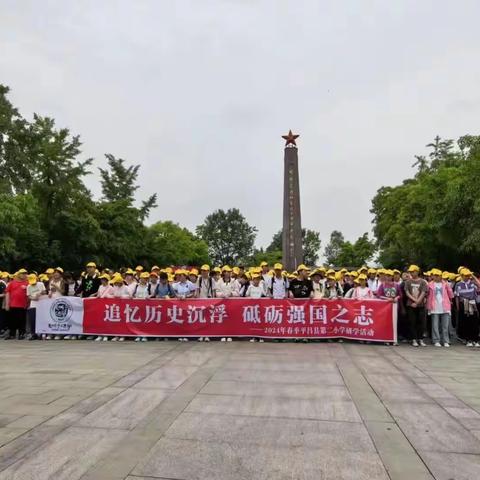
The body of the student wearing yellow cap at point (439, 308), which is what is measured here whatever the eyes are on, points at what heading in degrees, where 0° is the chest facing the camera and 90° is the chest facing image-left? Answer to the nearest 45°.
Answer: approximately 0°

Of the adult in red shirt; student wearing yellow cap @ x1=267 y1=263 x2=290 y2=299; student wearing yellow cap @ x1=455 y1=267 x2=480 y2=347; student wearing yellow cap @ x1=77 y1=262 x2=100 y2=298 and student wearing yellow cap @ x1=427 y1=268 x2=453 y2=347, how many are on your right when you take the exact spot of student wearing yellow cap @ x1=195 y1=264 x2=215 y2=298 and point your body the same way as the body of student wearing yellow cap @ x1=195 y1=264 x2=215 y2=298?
2

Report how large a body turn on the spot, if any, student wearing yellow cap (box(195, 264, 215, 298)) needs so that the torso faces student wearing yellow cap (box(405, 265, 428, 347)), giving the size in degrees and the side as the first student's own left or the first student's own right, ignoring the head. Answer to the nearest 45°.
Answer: approximately 90° to the first student's own left

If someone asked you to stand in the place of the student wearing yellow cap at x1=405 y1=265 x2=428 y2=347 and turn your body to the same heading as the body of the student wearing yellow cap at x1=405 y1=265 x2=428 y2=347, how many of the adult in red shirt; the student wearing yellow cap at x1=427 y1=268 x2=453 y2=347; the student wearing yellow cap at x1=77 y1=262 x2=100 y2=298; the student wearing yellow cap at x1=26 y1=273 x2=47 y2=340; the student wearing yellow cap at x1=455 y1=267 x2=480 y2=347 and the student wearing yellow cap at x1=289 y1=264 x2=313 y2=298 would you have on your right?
4

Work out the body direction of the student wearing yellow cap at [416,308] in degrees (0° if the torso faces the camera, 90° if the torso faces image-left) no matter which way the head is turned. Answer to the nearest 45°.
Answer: approximately 0°

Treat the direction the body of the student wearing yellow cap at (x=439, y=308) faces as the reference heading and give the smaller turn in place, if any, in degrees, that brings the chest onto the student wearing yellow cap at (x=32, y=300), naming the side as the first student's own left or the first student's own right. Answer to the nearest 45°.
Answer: approximately 90° to the first student's own right

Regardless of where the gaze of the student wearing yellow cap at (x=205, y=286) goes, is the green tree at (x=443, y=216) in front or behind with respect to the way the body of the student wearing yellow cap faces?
behind

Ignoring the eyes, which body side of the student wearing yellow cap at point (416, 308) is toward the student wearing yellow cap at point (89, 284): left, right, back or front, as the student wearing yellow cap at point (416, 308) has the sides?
right

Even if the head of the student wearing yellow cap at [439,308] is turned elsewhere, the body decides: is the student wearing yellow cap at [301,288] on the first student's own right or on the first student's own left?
on the first student's own right

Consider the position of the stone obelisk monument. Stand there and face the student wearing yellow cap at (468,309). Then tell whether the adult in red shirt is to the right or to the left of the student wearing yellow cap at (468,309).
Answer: right
